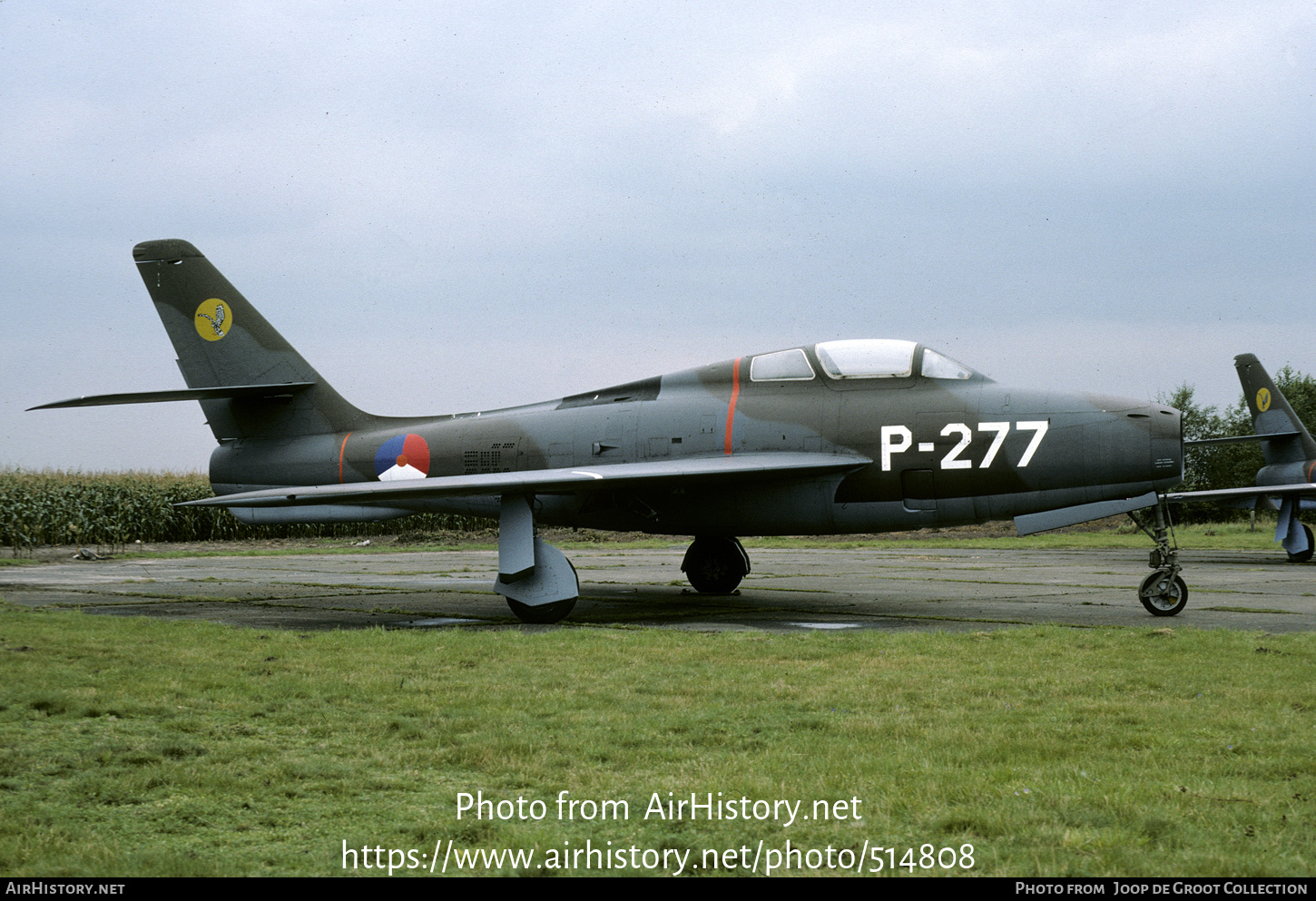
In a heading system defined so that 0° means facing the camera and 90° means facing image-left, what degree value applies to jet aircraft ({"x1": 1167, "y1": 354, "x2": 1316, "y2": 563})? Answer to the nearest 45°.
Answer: approximately 315°

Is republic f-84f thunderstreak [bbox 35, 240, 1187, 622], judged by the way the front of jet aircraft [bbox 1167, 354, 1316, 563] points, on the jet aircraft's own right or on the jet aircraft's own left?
on the jet aircraft's own right
